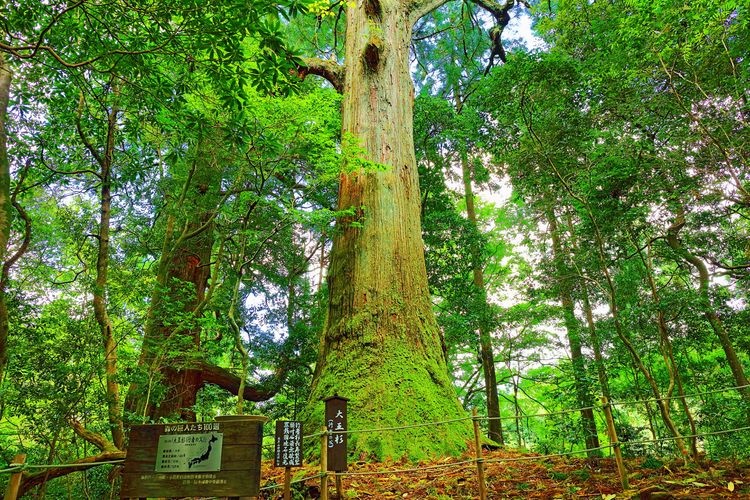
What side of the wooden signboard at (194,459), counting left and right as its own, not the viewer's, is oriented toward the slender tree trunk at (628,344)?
left

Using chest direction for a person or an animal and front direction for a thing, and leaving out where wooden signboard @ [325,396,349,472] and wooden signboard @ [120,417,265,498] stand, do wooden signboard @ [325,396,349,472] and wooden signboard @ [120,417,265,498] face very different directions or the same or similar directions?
same or similar directions

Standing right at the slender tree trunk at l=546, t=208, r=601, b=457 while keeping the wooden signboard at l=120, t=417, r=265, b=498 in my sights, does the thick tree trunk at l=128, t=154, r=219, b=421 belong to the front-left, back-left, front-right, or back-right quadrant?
front-right

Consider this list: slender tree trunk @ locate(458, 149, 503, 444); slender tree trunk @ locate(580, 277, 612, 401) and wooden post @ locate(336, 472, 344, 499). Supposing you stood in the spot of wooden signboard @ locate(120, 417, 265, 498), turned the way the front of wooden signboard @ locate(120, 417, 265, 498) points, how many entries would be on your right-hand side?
0

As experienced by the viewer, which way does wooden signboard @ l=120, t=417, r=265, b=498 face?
facing the viewer

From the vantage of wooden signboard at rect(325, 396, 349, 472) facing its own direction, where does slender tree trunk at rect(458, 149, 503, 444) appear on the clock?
The slender tree trunk is roughly at 7 o'clock from the wooden signboard.

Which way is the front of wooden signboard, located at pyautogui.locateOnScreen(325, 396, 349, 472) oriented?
toward the camera

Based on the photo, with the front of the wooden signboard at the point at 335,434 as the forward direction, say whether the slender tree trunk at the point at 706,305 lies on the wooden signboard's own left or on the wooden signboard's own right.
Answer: on the wooden signboard's own left

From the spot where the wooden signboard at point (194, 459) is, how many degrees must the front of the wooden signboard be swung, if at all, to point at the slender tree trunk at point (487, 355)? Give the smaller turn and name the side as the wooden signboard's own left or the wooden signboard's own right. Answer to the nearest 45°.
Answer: approximately 135° to the wooden signboard's own left

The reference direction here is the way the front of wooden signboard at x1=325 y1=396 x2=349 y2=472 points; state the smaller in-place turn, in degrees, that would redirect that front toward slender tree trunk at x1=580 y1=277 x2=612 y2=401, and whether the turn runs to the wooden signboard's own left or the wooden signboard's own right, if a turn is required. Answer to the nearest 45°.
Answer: approximately 135° to the wooden signboard's own left

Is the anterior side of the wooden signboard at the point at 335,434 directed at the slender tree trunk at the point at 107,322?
no

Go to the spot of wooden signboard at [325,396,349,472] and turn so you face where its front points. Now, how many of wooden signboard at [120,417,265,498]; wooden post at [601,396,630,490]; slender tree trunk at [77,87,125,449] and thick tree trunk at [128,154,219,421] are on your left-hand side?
1

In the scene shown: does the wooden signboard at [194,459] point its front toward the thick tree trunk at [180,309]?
no

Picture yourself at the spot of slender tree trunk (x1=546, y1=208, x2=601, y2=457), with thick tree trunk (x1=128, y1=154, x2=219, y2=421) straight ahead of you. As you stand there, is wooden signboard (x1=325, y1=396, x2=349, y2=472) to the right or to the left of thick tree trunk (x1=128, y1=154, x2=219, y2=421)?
left

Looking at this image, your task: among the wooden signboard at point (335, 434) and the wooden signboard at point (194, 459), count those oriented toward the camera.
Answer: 2

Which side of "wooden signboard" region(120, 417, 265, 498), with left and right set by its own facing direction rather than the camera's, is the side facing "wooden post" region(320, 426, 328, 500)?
left
